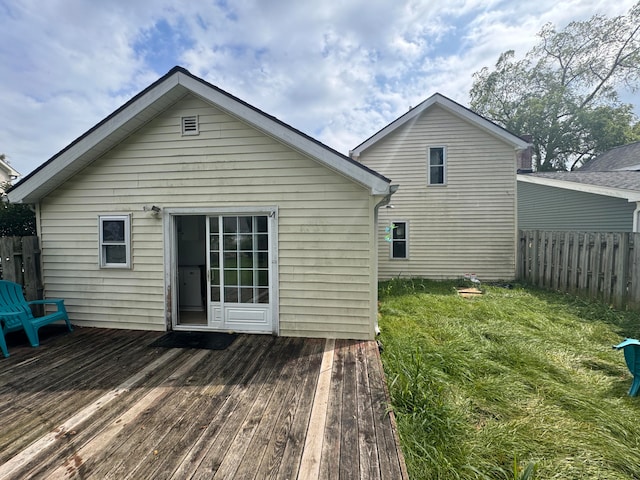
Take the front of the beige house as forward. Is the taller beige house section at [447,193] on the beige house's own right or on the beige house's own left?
on the beige house's own left

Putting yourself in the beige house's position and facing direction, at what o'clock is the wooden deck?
The wooden deck is roughly at 12 o'clock from the beige house.

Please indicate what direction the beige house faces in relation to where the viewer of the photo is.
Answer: facing the viewer

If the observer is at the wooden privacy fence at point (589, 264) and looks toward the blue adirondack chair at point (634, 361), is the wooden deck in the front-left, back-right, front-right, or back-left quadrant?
front-right

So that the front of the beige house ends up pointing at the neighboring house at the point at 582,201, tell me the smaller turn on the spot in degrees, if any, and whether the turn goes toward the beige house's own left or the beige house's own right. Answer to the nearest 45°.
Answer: approximately 90° to the beige house's own left

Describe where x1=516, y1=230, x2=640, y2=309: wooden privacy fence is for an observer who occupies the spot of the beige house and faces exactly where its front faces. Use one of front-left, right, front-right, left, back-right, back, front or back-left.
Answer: left

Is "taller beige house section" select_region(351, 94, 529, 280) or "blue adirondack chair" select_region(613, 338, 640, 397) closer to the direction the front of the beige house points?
the blue adirondack chair

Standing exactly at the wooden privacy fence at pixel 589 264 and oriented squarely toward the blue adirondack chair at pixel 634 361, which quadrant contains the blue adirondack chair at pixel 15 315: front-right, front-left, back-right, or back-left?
front-right

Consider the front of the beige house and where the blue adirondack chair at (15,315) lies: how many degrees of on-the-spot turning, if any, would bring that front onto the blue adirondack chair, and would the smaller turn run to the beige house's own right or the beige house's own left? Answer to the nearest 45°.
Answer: approximately 90° to the beige house's own right

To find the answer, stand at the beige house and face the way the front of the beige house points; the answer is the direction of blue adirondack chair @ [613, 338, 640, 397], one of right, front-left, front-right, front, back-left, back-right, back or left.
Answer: front-left
